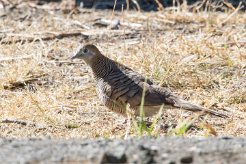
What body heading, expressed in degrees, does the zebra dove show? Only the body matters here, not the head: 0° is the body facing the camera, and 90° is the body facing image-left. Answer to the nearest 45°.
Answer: approximately 90°
